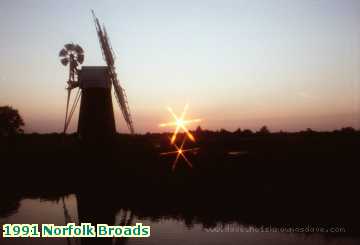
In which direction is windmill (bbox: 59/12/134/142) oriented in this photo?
to the viewer's right
